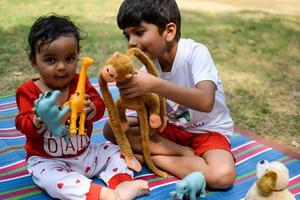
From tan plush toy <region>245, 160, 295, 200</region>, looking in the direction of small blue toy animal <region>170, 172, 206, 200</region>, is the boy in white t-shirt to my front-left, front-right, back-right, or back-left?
front-right

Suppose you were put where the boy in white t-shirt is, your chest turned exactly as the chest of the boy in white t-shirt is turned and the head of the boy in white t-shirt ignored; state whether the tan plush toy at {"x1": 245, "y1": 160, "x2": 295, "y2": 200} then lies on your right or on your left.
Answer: on your left

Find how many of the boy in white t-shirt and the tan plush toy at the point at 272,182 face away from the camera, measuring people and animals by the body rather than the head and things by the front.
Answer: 0

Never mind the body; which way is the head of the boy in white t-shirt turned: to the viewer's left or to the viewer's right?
to the viewer's left

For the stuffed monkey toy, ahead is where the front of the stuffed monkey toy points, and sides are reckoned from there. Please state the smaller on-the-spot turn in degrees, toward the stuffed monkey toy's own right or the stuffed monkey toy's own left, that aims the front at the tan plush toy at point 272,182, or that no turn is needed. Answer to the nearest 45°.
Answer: approximately 90° to the stuffed monkey toy's own left

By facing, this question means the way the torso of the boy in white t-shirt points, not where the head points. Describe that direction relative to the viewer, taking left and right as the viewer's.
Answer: facing the viewer and to the left of the viewer
